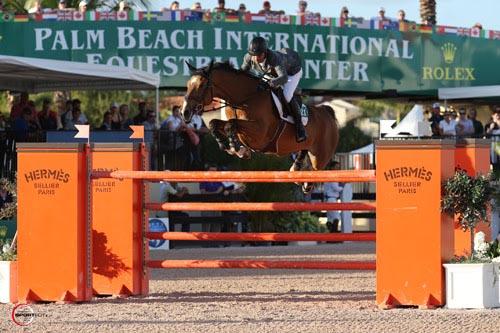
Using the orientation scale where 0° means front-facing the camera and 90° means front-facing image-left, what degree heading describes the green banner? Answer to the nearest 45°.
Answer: approximately 0°

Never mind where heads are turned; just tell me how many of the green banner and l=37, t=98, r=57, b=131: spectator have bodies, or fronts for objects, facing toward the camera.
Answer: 2

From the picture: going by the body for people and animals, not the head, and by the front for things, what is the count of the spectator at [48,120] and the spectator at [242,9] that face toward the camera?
2

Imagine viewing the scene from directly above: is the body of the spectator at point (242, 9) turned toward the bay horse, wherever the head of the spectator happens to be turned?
yes

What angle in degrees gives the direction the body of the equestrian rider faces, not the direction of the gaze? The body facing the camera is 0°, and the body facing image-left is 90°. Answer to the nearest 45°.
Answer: approximately 45°

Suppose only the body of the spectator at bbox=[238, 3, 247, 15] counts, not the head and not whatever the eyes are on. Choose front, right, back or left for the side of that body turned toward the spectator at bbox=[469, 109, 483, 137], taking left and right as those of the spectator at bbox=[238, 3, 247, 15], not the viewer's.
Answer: left

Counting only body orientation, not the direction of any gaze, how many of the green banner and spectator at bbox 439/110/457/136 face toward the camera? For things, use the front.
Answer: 2
